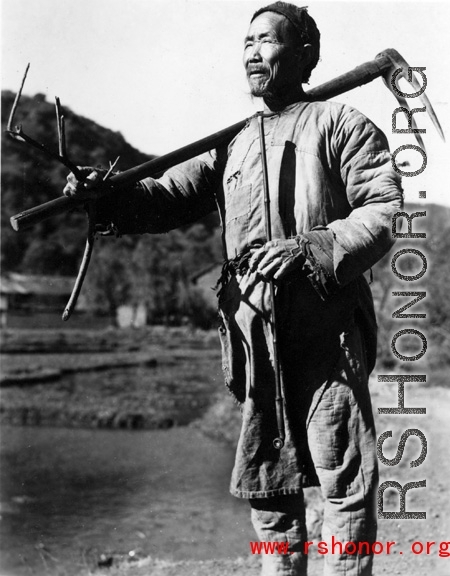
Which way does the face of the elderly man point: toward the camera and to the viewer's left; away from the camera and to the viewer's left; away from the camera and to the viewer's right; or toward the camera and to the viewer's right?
toward the camera and to the viewer's left

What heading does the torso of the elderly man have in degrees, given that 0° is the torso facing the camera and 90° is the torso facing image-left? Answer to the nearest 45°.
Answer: approximately 45°
